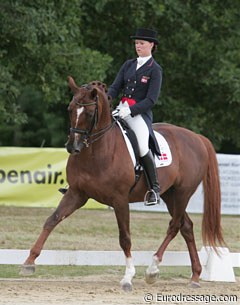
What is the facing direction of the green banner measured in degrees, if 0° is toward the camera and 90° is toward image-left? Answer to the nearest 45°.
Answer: approximately 0°

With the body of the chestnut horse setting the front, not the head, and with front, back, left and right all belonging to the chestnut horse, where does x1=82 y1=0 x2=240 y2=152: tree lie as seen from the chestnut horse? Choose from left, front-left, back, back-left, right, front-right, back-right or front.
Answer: back-right

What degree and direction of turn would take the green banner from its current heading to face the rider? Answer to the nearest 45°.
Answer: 0° — it already faces them

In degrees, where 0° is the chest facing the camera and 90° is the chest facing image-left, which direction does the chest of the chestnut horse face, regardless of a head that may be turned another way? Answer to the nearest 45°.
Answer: approximately 45°

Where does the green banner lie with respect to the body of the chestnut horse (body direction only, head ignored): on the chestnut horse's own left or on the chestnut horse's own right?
on the chestnut horse's own right

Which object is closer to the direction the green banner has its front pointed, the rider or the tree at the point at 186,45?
the rider
